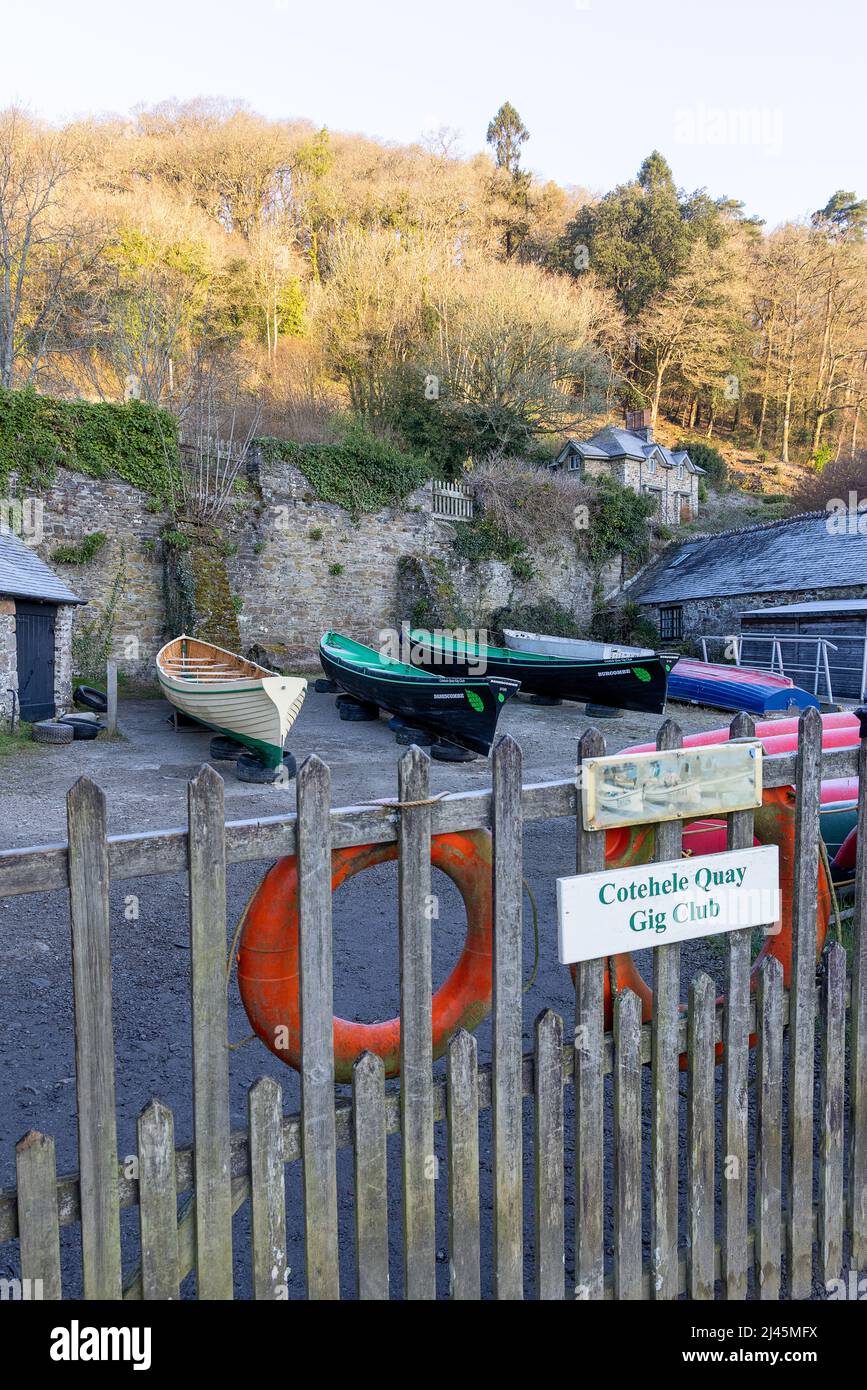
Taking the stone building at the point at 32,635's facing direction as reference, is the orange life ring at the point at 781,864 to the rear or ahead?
ahead

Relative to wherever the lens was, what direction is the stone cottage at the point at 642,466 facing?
facing the viewer and to the right of the viewer

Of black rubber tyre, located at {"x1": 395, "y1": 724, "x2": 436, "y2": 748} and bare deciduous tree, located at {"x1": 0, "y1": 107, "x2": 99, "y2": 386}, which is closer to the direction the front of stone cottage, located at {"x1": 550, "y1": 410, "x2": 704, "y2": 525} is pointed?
the black rubber tyre

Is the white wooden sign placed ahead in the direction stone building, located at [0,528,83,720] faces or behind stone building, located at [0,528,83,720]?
ahead

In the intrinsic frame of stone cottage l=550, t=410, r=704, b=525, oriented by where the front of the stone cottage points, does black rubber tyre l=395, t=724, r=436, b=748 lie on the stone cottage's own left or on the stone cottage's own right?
on the stone cottage's own right

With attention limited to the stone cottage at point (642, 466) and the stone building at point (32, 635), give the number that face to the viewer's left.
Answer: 0

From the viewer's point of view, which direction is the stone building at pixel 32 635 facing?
toward the camera

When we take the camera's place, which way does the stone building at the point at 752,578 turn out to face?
facing the viewer and to the left of the viewer

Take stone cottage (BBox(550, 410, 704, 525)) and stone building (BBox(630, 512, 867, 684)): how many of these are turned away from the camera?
0

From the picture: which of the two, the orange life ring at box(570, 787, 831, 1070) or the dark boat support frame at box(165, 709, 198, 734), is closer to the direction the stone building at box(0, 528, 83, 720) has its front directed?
the orange life ring

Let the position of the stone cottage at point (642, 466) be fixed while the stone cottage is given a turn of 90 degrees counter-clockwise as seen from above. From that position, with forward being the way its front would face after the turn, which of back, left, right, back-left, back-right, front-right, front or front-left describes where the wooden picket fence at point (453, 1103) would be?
back-right

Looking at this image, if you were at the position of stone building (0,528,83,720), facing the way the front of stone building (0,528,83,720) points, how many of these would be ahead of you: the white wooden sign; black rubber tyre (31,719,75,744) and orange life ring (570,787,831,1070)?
3

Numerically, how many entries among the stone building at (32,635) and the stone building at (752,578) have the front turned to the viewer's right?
0

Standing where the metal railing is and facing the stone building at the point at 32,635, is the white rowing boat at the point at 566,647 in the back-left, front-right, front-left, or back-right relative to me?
front-right

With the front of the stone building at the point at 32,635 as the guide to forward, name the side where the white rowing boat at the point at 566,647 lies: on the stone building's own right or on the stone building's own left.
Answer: on the stone building's own left
